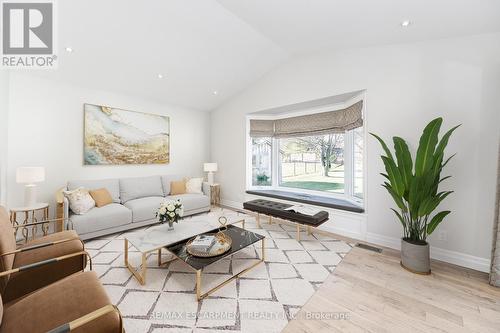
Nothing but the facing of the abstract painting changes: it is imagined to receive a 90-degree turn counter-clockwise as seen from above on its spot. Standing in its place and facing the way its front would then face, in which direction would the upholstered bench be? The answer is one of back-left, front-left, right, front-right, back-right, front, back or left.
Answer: right

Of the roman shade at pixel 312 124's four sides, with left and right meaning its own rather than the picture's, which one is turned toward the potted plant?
left

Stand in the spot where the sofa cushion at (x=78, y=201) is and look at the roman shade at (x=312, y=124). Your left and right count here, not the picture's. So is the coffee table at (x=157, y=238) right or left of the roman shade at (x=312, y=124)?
right

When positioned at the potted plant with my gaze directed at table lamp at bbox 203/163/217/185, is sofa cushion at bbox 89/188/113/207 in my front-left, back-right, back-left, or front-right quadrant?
front-left

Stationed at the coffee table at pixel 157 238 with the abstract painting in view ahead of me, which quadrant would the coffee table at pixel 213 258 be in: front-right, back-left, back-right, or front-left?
back-right

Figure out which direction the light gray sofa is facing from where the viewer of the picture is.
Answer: facing the viewer and to the right of the viewer

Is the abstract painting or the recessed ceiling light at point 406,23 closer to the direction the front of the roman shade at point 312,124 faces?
the abstract painting

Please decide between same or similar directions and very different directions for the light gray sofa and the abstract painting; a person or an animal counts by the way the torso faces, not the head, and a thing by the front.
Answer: same or similar directions

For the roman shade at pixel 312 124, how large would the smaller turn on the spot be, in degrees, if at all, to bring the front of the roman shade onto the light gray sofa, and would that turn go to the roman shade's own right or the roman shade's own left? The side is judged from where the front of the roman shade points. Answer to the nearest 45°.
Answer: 0° — it already faces it

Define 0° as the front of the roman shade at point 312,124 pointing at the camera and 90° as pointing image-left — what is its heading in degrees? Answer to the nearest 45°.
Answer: approximately 45°

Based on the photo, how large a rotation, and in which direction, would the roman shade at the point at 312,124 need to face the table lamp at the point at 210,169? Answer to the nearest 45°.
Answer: approximately 45° to its right

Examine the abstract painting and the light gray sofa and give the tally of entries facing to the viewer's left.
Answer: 0

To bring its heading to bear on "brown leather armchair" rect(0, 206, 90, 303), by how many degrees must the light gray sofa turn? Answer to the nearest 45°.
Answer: approximately 45° to its right

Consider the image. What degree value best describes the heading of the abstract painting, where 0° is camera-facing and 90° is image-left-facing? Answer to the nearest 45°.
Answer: approximately 315°

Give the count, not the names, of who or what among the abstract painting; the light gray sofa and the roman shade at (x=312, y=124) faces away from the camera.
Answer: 0

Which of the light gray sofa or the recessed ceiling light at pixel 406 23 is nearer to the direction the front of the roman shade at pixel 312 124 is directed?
the light gray sofa
